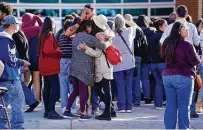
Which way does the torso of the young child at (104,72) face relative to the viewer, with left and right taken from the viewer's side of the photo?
facing to the left of the viewer
